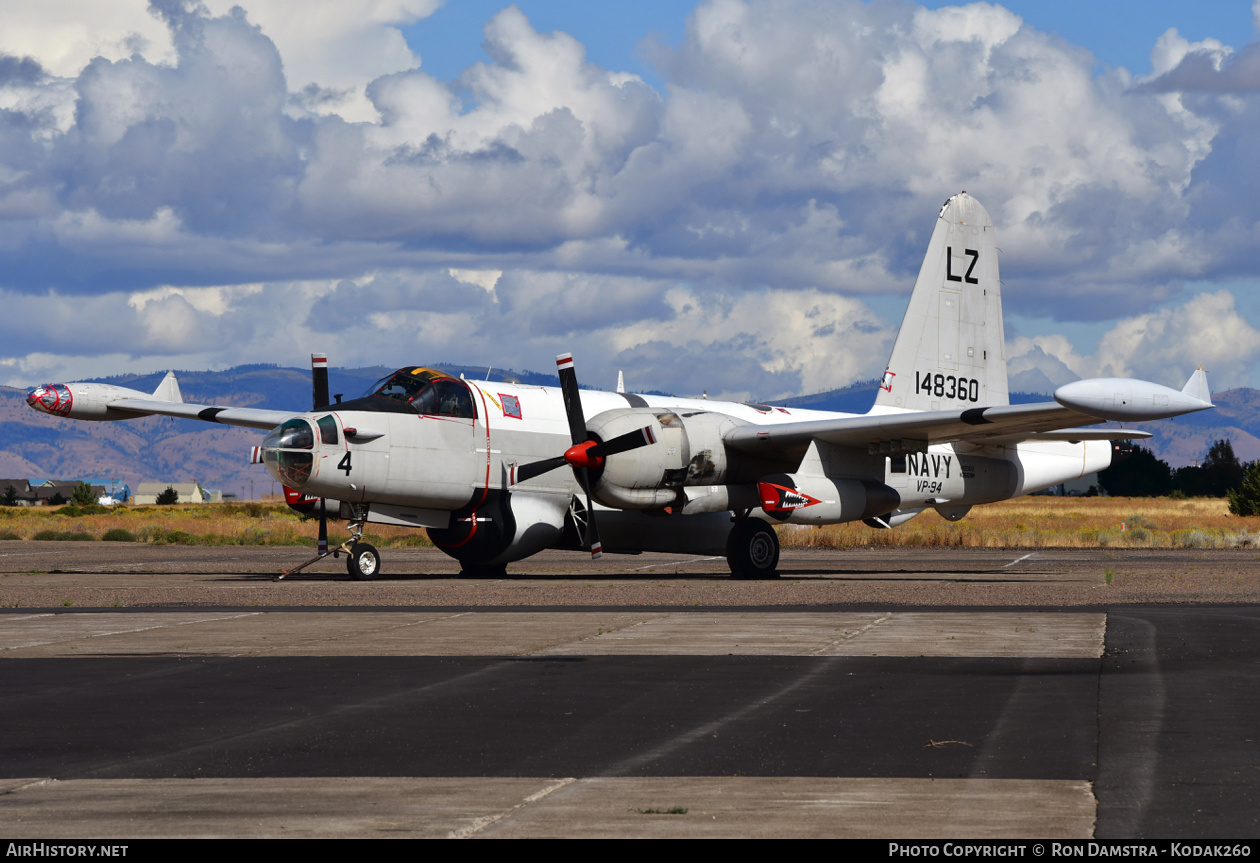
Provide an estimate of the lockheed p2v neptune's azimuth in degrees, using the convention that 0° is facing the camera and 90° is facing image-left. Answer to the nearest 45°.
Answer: approximately 45°
